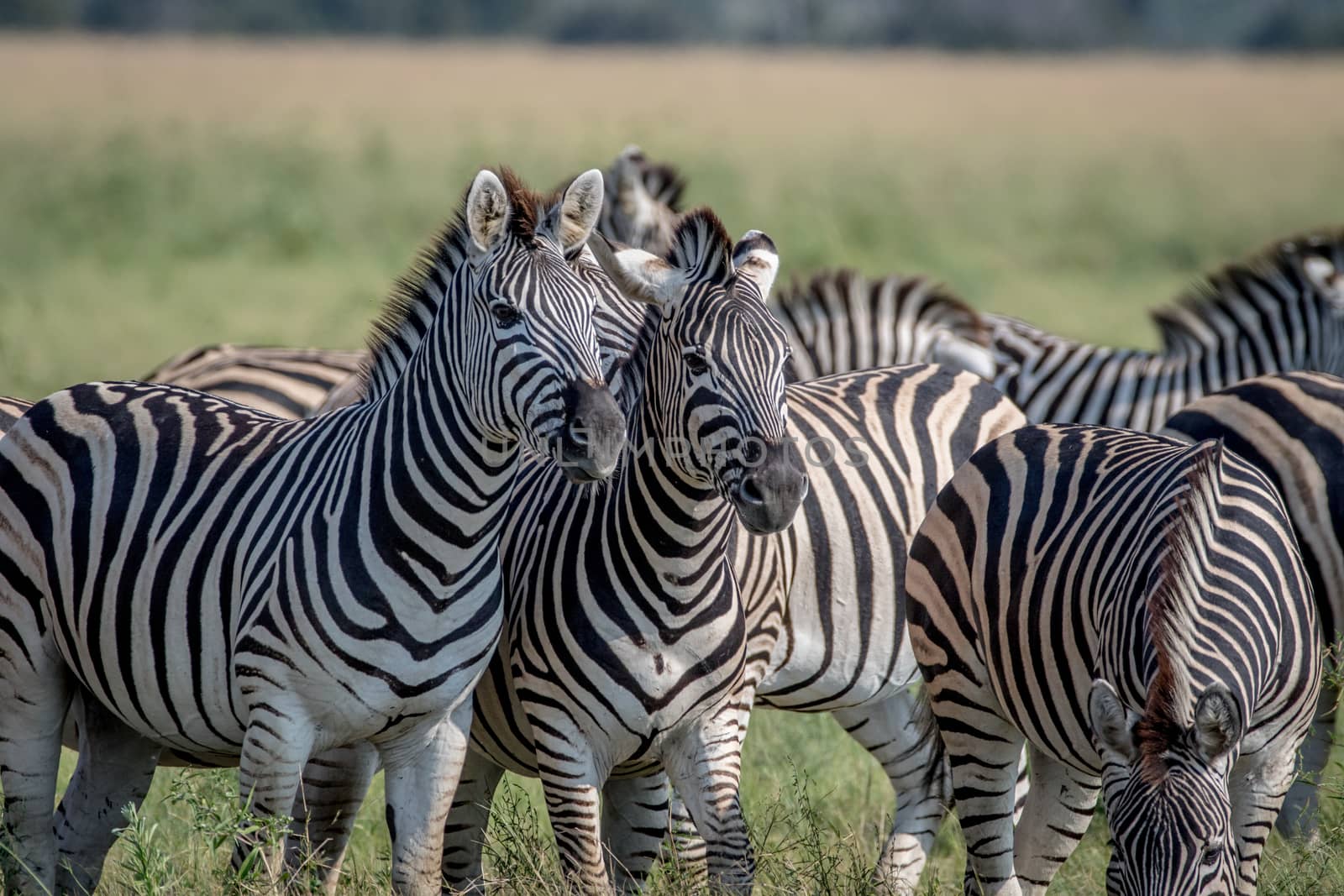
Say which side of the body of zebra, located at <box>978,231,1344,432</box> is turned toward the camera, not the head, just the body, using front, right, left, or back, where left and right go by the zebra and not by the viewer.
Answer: right

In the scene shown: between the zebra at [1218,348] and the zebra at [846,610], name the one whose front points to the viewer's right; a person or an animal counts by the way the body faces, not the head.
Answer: the zebra at [1218,348]

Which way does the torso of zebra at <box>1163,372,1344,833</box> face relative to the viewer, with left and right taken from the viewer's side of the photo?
facing to the right of the viewer

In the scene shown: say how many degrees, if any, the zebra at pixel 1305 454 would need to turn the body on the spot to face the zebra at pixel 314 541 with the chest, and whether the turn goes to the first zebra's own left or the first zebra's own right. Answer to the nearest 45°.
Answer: approximately 135° to the first zebra's own right

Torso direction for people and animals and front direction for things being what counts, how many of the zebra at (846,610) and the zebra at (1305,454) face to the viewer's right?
1

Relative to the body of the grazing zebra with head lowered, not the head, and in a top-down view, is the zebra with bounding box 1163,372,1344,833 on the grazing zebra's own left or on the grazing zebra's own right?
on the grazing zebra's own left

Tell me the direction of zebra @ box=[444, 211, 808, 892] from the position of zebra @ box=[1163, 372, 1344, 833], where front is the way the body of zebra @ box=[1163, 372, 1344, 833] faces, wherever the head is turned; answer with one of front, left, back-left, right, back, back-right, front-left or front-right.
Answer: back-right

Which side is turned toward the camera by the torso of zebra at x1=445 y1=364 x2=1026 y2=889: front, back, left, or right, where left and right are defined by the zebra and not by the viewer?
left

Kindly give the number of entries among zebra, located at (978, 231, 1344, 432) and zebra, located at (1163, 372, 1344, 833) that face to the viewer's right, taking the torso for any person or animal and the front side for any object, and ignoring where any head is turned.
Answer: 2

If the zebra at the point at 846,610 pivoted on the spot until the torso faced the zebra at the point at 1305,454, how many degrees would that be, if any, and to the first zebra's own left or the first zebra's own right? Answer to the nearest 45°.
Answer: approximately 180°

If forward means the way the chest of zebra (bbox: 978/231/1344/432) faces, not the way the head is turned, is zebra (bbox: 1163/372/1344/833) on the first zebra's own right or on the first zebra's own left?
on the first zebra's own right

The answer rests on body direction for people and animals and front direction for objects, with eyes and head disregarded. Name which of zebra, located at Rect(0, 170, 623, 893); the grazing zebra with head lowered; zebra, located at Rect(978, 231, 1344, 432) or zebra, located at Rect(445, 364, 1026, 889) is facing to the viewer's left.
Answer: zebra, located at Rect(445, 364, 1026, 889)

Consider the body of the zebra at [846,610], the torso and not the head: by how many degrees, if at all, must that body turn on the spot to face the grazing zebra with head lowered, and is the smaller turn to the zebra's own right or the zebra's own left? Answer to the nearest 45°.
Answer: approximately 135° to the zebra's own left
